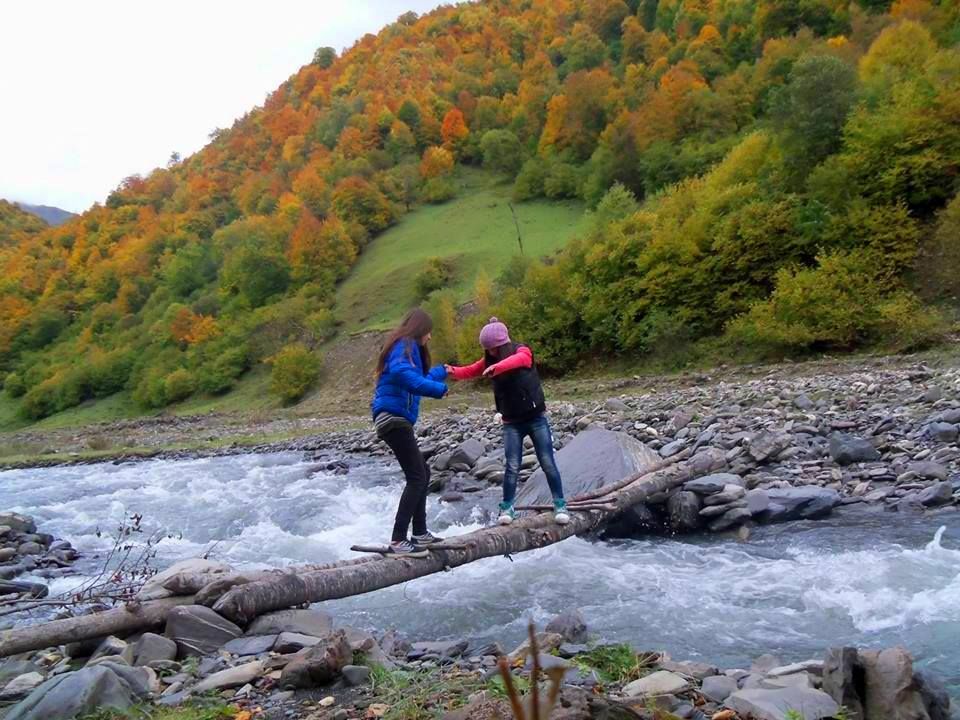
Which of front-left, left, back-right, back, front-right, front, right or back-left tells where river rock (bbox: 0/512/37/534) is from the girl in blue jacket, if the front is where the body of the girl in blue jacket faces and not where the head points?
back-left

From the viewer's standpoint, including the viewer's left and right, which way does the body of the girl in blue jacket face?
facing to the right of the viewer

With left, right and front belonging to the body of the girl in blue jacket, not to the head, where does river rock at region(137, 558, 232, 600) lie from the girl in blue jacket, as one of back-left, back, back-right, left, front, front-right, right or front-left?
back

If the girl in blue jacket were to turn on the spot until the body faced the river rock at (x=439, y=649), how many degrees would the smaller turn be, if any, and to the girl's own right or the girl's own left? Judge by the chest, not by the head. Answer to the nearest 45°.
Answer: approximately 90° to the girl's own right

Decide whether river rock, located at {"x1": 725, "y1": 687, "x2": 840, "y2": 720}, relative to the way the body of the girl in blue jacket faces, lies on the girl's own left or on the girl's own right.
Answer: on the girl's own right

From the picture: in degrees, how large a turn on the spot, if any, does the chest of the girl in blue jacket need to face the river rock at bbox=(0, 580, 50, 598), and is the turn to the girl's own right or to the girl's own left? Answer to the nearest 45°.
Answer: approximately 135° to the girl's own left

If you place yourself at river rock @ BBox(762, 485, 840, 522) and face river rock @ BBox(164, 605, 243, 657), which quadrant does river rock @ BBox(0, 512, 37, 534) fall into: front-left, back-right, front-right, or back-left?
front-right
